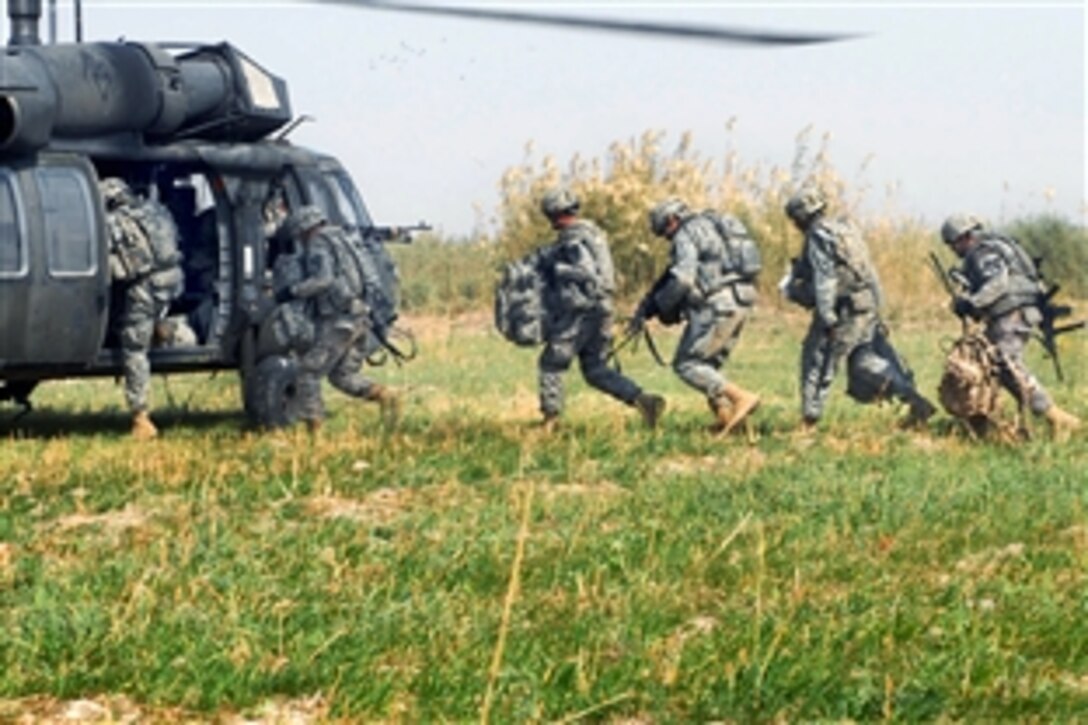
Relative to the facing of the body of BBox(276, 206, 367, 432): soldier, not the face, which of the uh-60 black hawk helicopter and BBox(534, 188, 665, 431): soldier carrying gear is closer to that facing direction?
the uh-60 black hawk helicopter

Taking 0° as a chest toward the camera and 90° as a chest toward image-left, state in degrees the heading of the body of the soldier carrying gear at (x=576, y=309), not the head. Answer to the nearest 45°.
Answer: approximately 90°

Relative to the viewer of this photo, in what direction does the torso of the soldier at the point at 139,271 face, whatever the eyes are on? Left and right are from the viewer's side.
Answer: facing to the left of the viewer

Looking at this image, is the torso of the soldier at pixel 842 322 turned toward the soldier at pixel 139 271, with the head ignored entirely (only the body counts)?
yes

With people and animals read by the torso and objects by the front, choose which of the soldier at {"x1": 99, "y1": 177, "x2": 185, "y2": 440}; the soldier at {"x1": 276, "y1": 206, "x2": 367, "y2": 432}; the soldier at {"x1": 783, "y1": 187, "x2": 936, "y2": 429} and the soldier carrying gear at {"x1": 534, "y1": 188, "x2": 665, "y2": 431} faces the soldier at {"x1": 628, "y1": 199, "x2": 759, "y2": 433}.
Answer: the soldier at {"x1": 783, "y1": 187, "x2": 936, "y2": 429}

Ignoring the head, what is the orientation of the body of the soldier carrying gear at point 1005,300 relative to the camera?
to the viewer's left

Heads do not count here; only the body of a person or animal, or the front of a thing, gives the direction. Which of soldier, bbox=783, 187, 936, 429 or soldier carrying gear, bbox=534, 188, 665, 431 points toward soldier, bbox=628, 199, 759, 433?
soldier, bbox=783, 187, 936, 429

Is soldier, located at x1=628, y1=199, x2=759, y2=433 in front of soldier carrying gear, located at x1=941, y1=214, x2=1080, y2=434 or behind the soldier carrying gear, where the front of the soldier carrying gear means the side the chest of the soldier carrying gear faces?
in front

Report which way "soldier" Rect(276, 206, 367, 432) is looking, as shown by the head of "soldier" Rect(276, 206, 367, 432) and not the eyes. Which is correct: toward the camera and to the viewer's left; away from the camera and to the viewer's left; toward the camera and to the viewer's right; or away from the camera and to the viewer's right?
away from the camera and to the viewer's left

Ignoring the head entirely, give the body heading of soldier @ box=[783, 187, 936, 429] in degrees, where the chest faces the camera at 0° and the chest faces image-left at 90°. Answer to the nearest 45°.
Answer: approximately 90°
